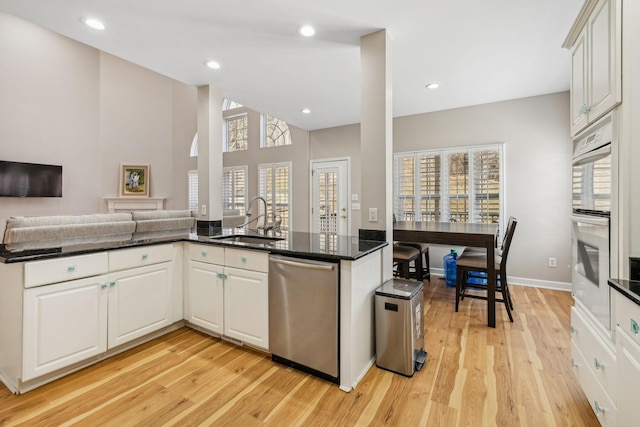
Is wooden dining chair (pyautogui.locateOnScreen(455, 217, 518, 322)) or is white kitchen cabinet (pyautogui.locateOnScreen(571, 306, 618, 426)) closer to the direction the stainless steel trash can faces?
the white kitchen cabinet

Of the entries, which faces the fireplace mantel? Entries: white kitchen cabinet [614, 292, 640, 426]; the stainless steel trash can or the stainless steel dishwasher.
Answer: the white kitchen cabinet

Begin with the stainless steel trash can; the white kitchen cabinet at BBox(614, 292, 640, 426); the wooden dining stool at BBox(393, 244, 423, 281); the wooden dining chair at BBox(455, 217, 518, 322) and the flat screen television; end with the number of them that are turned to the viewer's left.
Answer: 2

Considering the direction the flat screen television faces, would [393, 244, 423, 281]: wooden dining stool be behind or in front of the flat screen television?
in front

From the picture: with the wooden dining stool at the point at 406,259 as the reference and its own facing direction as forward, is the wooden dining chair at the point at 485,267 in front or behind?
in front

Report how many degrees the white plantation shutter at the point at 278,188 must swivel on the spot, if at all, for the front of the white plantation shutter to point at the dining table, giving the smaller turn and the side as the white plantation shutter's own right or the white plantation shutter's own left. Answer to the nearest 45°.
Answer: approximately 90° to the white plantation shutter's own left

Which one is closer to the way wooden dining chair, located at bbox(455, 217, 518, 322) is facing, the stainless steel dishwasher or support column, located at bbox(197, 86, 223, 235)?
the support column

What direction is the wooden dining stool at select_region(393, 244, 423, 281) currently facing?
to the viewer's right

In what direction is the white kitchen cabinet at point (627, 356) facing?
to the viewer's left

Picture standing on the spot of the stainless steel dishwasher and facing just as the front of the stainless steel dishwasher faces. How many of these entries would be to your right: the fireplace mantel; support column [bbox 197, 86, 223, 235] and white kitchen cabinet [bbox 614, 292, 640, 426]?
2

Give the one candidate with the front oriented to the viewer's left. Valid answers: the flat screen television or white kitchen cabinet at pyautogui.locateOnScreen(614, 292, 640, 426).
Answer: the white kitchen cabinet
